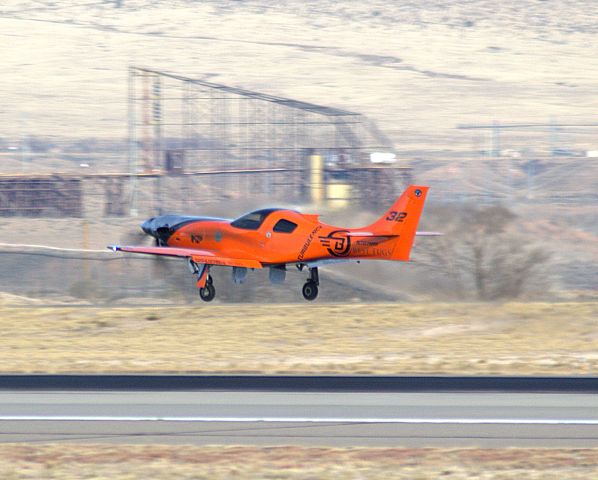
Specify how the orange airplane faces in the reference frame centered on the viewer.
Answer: facing away from the viewer and to the left of the viewer
